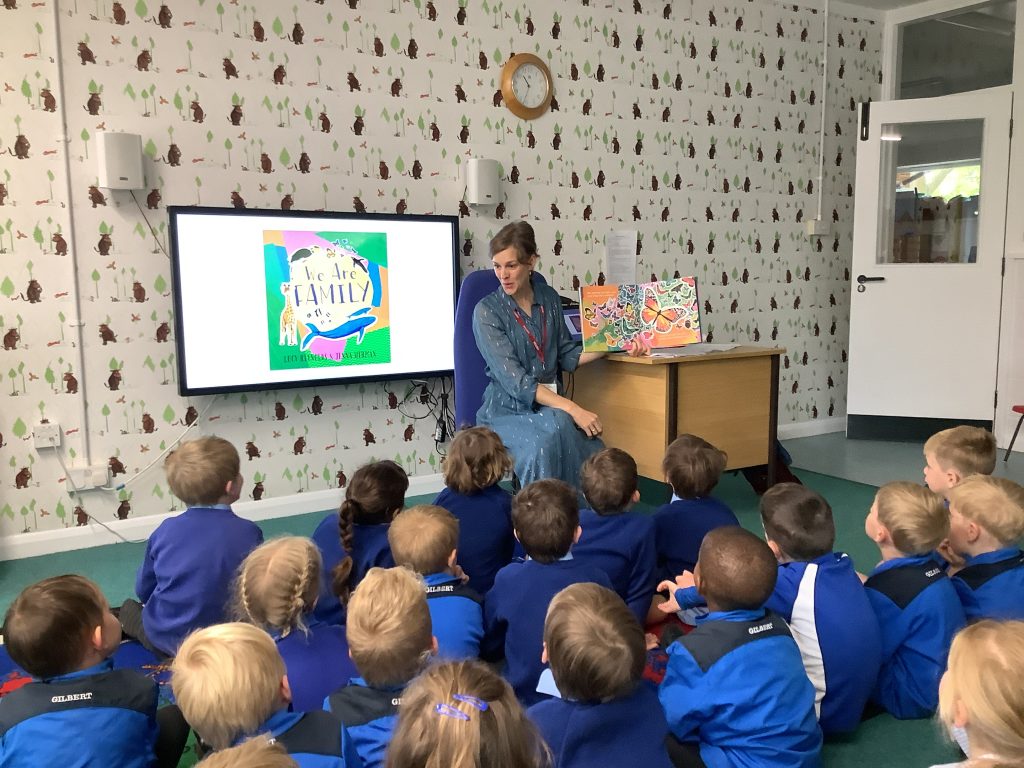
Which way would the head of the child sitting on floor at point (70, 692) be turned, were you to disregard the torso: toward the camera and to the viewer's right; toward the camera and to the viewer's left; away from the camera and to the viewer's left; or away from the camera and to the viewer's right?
away from the camera and to the viewer's right

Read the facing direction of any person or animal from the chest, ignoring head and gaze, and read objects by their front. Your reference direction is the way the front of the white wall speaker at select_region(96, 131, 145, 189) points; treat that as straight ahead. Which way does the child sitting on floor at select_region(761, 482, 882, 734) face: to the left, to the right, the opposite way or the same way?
the opposite way

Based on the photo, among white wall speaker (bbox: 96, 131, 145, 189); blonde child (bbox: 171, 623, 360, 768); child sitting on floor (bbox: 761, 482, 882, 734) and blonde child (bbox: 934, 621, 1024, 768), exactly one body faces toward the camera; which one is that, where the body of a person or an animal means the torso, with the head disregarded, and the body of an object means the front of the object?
the white wall speaker

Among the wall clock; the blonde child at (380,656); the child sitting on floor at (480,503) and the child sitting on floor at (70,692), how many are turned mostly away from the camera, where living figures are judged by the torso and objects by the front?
3

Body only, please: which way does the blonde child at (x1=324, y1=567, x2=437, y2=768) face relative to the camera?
away from the camera

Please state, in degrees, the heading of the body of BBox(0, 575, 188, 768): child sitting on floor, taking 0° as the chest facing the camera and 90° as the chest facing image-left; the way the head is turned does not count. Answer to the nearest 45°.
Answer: approximately 180°

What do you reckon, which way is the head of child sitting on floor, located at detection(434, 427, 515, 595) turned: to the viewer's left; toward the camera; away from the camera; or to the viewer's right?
away from the camera

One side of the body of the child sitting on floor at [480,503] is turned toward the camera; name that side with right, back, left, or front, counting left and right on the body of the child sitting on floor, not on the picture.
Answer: back

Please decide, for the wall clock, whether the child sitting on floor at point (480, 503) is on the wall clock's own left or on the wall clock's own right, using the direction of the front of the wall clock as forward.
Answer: on the wall clock's own right

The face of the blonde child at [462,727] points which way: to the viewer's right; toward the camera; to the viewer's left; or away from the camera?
away from the camera

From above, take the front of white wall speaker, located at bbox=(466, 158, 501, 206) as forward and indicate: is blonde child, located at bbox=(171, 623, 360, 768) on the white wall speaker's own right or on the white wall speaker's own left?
on the white wall speaker's own right
